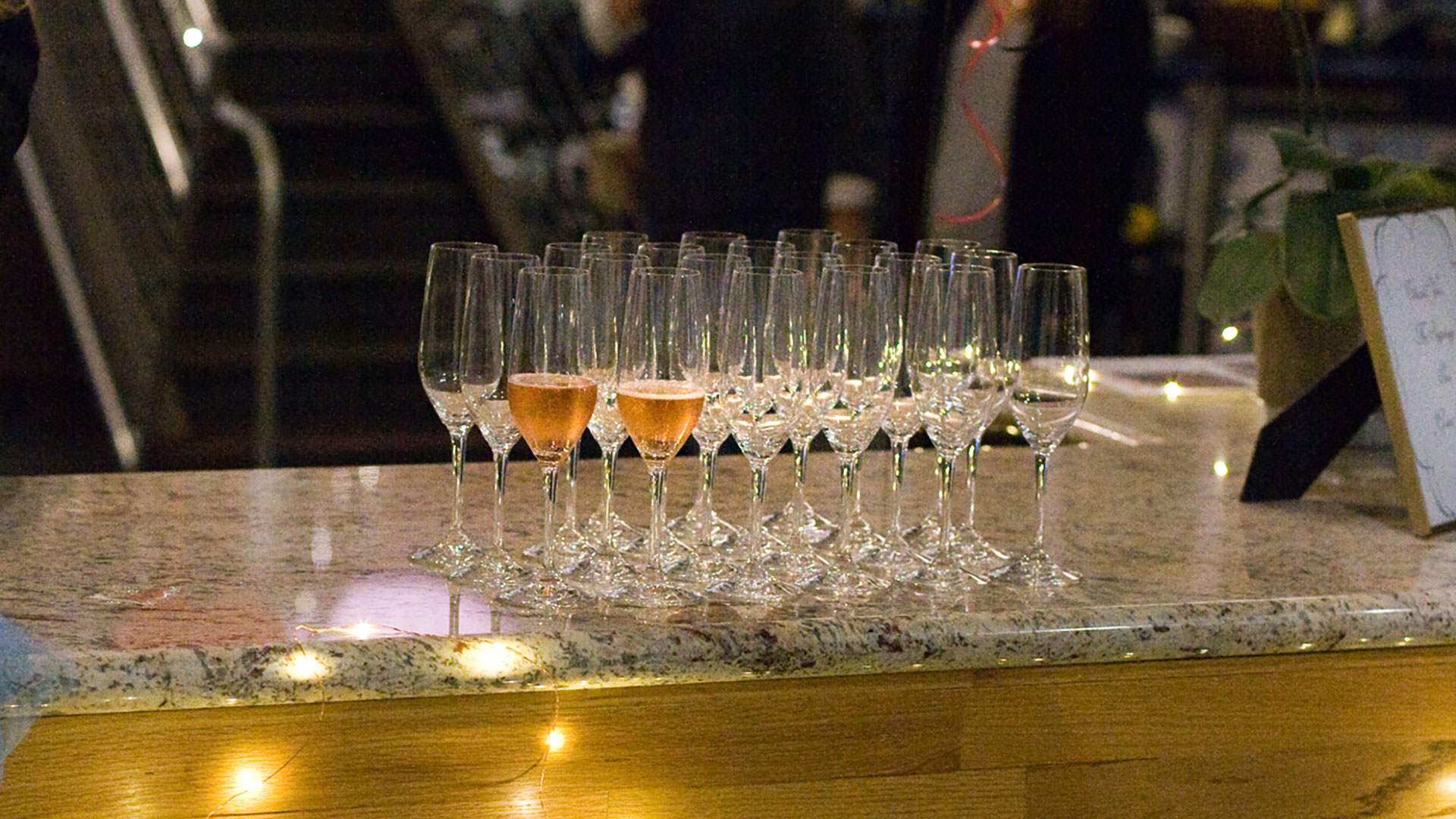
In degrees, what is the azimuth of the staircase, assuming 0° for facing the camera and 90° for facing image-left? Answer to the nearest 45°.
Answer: approximately 0°

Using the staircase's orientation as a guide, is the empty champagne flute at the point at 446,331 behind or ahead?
ahead

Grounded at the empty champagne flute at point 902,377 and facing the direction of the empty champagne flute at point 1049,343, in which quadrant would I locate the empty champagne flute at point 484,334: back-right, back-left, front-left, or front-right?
back-right

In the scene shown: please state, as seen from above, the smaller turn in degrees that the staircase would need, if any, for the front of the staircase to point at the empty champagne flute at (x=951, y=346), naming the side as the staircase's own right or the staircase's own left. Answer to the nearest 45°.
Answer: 0° — it already faces it

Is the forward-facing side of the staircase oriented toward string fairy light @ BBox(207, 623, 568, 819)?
yes

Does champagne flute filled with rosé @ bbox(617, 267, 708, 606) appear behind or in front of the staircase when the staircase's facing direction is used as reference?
in front

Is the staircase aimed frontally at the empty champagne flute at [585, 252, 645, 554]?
yes

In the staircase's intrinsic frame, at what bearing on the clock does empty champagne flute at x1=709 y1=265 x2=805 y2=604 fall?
The empty champagne flute is roughly at 12 o'clock from the staircase.

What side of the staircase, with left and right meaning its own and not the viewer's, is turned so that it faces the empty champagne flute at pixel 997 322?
front

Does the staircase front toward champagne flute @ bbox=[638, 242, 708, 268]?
yes

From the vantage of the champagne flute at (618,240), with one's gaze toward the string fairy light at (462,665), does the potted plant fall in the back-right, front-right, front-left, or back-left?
back-left

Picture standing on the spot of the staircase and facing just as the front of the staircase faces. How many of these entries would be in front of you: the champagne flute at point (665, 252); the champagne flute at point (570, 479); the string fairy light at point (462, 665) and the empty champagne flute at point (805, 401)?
4

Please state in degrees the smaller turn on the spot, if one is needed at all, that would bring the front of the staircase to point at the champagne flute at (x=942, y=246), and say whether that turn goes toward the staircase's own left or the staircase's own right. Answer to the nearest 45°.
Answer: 0° — it already faces it

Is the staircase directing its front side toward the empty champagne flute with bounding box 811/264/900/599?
yes

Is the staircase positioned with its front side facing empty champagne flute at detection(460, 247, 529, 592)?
yes
